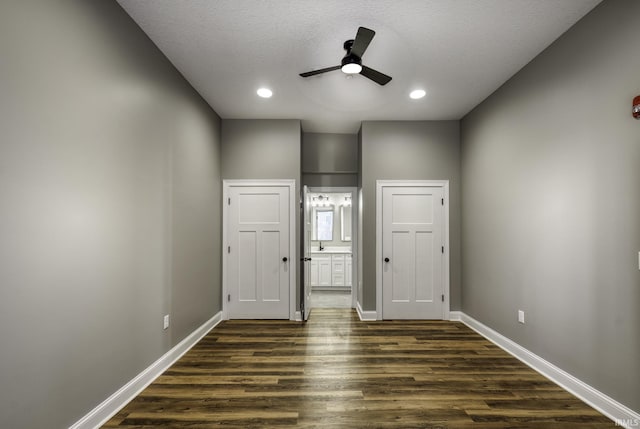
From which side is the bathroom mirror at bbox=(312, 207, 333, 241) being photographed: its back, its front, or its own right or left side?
front

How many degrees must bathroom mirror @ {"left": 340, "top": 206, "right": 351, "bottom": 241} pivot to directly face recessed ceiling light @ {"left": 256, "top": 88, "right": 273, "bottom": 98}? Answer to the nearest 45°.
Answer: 0° — it already faces it

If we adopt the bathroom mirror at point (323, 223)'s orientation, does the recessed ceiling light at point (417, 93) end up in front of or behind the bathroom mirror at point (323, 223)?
in front

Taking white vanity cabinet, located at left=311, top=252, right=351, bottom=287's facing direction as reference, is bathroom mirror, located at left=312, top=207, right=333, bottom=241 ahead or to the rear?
to the rear

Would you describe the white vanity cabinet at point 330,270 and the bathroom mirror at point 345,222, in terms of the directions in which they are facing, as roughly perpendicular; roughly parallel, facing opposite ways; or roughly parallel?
roughly parallel

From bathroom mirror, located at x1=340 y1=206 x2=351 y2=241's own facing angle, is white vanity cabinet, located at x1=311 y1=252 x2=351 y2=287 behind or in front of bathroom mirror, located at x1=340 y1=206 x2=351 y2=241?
in front

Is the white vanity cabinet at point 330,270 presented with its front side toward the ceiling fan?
yes

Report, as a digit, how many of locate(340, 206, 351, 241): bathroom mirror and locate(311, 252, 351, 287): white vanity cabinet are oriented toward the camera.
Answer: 2

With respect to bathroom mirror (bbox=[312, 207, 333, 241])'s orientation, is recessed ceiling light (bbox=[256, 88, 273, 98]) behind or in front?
in front

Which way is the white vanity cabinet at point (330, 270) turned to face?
toward the camera
